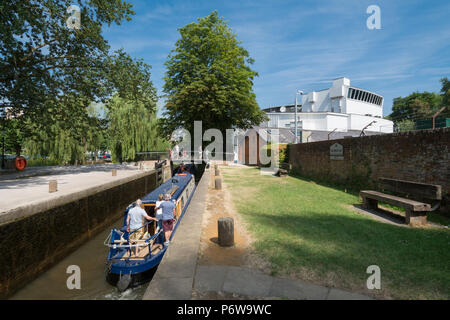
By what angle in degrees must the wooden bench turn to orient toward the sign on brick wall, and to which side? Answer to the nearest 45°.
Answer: approximately 90° to its right

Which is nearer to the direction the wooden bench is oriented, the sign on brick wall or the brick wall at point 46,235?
the brick wall

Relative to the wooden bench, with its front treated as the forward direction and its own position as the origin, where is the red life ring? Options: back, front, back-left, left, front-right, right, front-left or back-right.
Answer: front-right

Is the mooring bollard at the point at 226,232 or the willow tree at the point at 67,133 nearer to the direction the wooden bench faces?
the mooring bollard

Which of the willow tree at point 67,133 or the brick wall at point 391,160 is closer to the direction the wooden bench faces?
the willow tree

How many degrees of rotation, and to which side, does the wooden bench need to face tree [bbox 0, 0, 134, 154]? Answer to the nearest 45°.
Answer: approximately 45° to its right

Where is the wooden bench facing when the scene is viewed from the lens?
facing the viewer and to the left of the viewer

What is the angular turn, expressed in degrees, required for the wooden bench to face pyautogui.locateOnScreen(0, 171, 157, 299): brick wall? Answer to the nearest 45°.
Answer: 0° — it already faces it

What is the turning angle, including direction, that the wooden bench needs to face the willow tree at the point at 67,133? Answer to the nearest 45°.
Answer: approximately 45° to its right

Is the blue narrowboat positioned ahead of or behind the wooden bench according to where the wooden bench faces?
ahead
